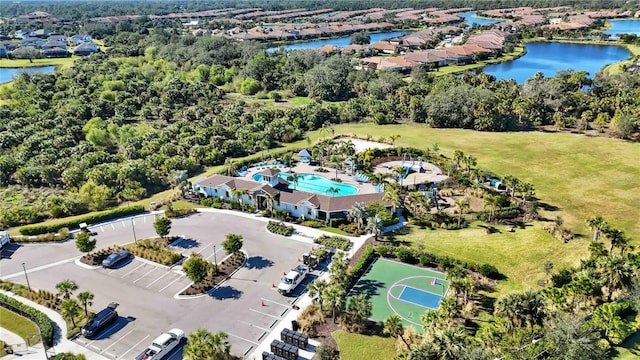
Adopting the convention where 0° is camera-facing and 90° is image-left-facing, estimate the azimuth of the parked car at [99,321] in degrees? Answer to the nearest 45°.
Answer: approximately 45°

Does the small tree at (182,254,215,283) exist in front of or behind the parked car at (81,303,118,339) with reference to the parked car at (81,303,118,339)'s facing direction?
behind

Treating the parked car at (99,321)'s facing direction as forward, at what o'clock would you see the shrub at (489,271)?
The shrub is roughly at 8 o'clock from the parked car.

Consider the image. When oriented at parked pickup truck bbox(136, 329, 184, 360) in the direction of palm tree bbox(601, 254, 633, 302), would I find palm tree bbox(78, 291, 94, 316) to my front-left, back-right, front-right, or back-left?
back-left

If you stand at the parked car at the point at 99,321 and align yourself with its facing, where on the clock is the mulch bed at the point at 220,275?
The mulch bed is roughly at 7 o'clock from the parked car.

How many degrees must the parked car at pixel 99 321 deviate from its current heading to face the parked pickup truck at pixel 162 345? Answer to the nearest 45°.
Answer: approximately 90° to its left

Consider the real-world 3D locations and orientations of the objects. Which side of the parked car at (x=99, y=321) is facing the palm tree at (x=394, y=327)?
left

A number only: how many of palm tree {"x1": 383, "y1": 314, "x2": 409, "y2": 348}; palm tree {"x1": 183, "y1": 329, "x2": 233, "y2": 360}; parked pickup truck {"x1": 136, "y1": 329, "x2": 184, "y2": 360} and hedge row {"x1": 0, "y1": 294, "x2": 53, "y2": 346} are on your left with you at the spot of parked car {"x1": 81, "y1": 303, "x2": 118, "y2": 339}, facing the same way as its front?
3

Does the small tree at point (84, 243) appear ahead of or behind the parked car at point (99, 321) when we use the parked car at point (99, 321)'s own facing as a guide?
behind

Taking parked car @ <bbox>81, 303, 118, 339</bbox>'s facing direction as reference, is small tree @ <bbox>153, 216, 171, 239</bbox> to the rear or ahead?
to the rear

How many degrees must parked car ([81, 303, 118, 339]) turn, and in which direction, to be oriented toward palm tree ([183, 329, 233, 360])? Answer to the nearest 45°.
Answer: approximately 90° to its left

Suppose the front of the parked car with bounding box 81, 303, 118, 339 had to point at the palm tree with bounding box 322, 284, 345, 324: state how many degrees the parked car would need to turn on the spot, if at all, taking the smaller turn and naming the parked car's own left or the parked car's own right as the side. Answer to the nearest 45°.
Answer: approximately 90° to the parked car's own left

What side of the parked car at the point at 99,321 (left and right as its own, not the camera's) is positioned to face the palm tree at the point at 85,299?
right
